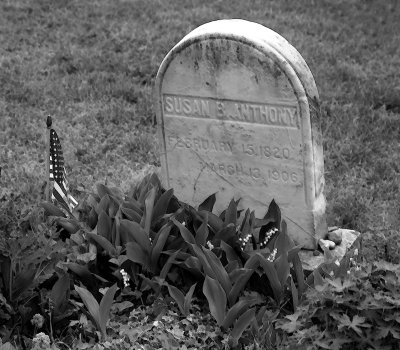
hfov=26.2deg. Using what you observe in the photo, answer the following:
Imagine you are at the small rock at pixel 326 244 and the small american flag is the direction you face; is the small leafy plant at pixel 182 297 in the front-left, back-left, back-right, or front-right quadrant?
front-left

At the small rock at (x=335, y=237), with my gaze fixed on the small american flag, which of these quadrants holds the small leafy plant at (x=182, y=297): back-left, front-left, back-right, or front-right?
front-left

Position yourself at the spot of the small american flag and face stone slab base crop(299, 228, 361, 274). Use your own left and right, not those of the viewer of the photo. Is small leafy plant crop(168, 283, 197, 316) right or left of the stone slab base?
right

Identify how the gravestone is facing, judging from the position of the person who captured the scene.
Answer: facing the viewer and to the left of the viewer

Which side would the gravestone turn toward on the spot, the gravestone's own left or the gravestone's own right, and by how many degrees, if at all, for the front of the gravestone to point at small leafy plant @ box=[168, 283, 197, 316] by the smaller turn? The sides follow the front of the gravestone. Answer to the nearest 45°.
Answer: approximately 45° to the gravestone's own left

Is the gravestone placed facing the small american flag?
no

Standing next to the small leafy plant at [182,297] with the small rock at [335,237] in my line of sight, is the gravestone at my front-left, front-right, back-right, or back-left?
front-left
